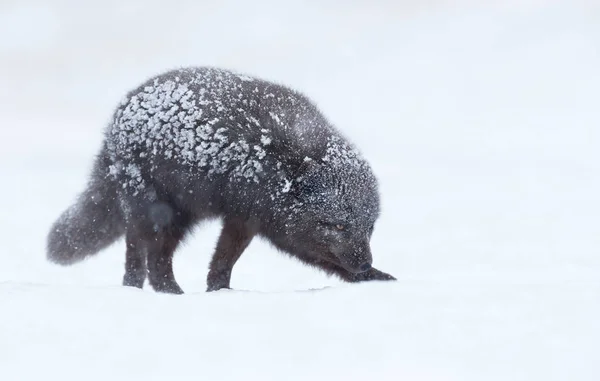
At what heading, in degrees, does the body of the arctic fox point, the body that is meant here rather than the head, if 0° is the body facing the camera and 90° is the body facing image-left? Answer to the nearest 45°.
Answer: approximately 270°
